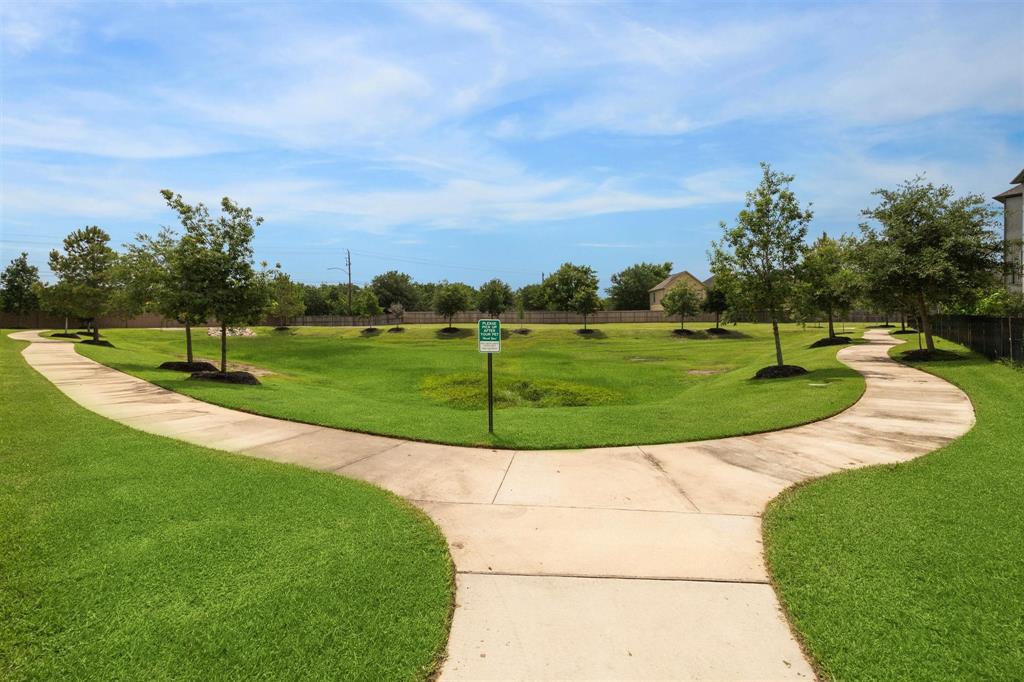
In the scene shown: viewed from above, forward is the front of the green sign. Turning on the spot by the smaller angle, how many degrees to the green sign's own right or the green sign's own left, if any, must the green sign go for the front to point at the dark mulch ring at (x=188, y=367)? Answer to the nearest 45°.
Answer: approximately 135° to the green sign's own right

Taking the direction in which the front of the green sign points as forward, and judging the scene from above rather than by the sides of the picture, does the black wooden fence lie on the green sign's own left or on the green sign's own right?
on the green sign's own left

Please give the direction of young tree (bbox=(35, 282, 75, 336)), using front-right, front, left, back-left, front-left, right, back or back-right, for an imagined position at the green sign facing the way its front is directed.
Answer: back-right

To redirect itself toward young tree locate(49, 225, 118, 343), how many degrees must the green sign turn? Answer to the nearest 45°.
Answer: approximately 135° to its right

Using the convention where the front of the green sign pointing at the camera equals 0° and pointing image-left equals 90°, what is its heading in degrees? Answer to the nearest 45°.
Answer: approximately 0°
